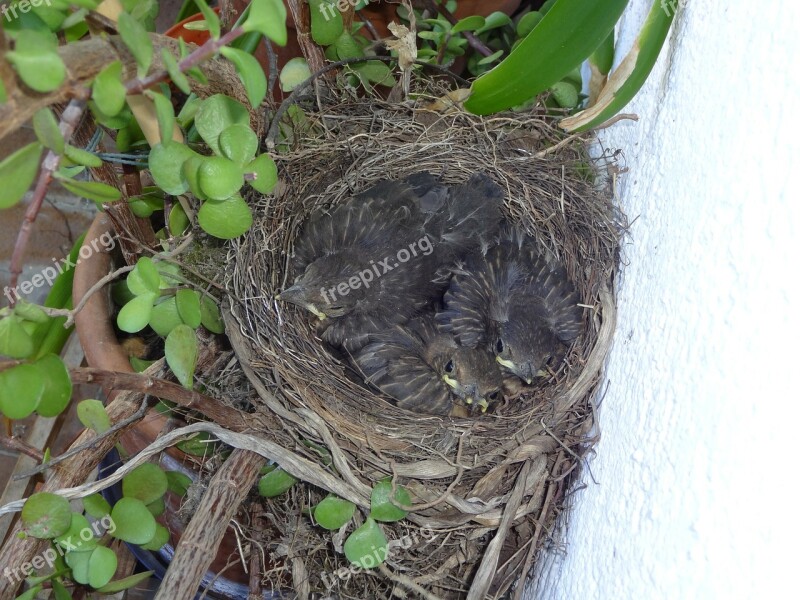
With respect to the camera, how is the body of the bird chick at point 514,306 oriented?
toward the camera

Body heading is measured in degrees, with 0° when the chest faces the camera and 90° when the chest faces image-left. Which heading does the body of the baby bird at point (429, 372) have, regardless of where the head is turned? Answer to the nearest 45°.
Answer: approximately 315°

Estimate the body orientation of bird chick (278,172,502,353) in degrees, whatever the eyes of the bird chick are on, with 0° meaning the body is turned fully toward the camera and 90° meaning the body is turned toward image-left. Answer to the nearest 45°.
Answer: approximately 45°

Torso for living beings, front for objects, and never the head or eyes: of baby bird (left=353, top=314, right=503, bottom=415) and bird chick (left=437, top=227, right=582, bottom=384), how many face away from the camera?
0
